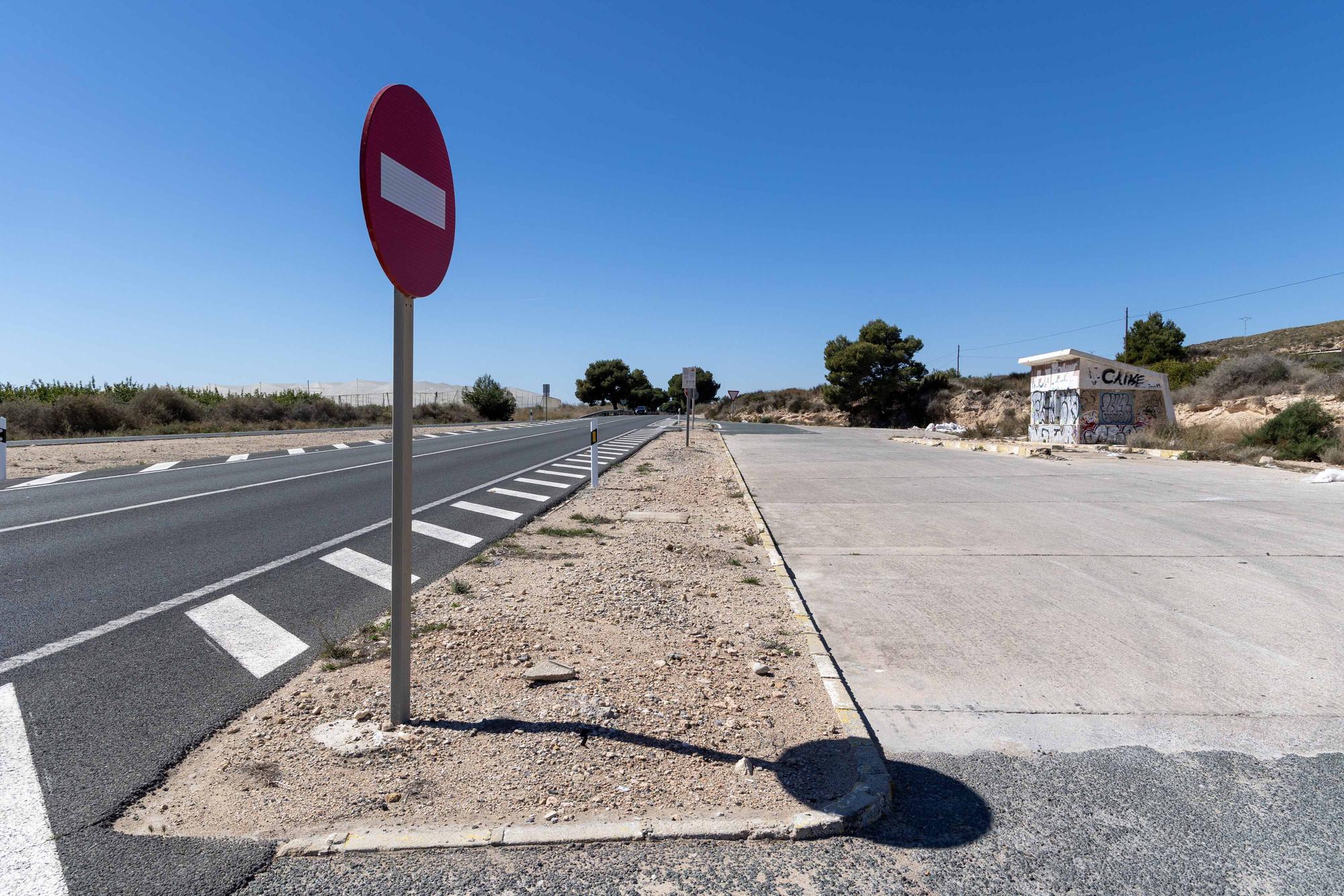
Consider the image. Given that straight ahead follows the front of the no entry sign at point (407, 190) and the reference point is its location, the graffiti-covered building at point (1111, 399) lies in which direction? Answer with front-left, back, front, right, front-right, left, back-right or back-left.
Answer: left

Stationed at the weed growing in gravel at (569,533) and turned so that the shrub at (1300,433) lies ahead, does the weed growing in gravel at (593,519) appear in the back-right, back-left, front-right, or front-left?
front-left

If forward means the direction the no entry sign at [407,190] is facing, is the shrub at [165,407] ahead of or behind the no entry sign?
behind

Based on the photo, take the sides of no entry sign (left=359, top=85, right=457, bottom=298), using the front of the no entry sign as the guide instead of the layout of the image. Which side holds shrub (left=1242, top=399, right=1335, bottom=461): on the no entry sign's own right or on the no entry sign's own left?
on the no entry sign's own left

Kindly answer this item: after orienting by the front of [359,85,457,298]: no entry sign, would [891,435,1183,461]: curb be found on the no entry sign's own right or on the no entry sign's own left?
on the no entry sign's own left

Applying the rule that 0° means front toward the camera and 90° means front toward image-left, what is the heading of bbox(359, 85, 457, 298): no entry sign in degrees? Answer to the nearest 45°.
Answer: approximately 315°

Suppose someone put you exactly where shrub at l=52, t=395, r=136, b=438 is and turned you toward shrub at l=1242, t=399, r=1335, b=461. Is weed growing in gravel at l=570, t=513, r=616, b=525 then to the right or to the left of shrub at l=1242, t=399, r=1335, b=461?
right

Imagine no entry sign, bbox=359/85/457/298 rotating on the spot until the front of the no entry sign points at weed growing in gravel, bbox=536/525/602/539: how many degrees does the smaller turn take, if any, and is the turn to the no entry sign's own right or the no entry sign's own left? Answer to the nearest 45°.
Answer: approximately 135° to the no entry sign's own left

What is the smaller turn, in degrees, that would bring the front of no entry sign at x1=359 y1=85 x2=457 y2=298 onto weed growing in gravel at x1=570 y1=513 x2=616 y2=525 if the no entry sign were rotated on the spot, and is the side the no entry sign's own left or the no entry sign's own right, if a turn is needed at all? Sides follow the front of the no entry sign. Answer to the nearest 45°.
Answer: approximately 135° to the no entry sign's own left
